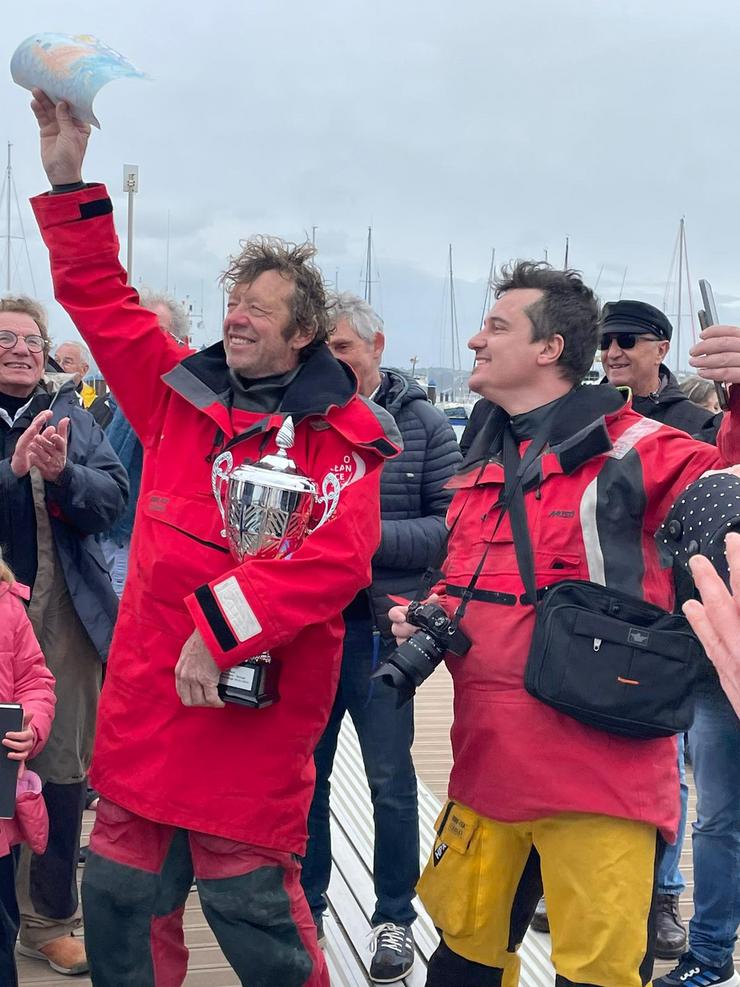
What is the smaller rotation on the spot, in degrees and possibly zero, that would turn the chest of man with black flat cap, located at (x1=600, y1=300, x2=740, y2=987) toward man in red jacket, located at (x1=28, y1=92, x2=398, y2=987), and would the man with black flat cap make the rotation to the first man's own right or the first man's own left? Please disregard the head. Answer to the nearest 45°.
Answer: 0° — they already face them

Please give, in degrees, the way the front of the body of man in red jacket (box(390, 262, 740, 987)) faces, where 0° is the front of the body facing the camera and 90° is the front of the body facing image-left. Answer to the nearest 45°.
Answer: approximately 45°

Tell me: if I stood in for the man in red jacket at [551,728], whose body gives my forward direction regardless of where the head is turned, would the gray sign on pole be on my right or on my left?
on my right

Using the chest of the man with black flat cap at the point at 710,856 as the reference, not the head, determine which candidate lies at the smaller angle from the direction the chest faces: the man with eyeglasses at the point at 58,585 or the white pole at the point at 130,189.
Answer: the man with eyeglasses

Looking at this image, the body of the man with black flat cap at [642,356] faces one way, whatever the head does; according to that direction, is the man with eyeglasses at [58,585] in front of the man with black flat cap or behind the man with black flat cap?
in front

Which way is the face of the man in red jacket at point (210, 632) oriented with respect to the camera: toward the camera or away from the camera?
toward the camera

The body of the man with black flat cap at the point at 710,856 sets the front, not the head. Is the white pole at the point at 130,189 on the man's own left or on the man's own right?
on the man's own right

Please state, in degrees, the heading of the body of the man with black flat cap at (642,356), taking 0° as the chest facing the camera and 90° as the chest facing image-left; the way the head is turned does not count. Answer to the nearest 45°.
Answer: approximately 45°

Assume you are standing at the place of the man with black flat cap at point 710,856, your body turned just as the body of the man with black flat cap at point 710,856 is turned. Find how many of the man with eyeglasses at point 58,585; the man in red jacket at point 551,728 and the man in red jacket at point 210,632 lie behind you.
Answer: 0

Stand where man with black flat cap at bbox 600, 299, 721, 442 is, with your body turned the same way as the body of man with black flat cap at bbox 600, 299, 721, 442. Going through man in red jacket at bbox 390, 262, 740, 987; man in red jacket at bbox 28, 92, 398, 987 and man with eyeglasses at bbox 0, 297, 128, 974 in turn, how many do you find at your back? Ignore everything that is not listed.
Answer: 0

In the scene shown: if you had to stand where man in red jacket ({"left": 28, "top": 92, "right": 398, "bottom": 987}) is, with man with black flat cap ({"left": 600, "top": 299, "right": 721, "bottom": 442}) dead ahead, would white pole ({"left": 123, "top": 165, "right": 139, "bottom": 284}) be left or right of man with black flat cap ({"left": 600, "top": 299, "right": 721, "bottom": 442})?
left

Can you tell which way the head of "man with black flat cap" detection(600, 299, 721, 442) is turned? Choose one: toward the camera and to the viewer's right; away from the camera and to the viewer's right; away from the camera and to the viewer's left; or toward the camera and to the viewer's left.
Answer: toward the camera and to the viewer's left

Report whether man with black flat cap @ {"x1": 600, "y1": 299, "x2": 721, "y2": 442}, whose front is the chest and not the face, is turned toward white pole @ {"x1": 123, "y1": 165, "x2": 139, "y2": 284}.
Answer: no

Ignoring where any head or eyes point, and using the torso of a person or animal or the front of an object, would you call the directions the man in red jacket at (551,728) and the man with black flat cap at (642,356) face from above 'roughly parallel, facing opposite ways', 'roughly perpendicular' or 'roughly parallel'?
roughly parallel

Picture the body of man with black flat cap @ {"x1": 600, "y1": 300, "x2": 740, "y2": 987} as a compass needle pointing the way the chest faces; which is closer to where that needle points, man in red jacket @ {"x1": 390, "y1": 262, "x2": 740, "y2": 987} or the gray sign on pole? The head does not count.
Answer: the man in red jacket
